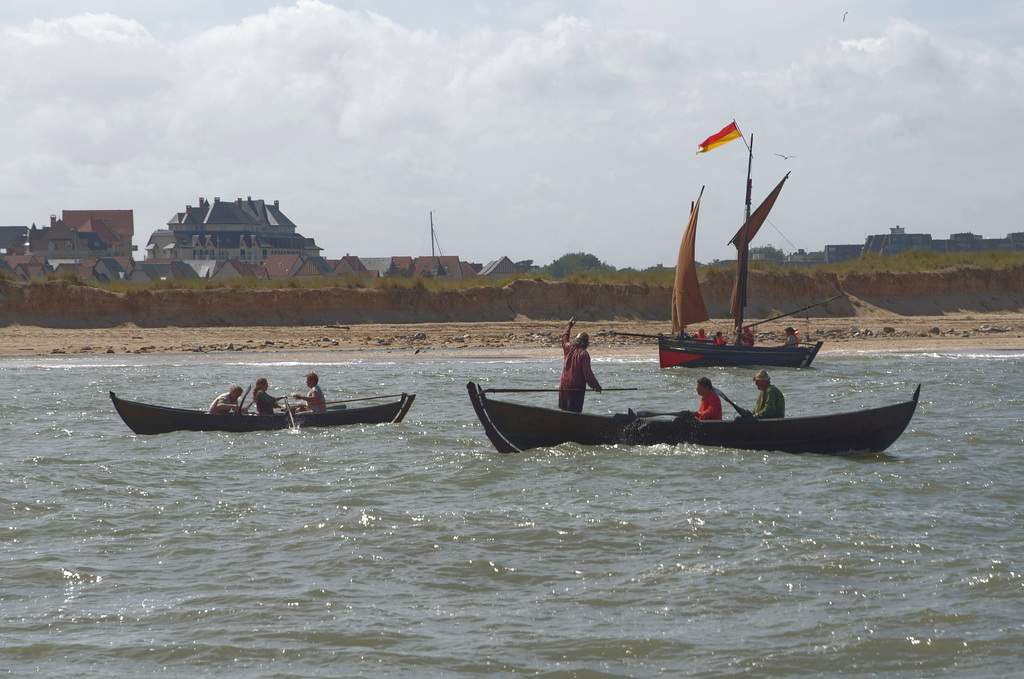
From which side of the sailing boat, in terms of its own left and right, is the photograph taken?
left

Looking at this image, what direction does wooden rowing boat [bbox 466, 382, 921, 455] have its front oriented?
to the viewer's right

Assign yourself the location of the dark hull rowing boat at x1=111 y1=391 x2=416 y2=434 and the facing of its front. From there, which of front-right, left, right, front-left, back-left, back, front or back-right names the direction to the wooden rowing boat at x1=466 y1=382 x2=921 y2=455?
back-left

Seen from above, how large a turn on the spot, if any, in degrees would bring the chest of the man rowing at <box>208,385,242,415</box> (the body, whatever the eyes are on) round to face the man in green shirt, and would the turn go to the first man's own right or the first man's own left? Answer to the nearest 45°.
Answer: approximately 45° to the first man's own right

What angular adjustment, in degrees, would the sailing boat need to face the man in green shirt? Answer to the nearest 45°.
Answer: approximately 90° to its left

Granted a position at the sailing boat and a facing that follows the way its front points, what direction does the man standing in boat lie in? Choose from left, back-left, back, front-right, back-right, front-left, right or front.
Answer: left

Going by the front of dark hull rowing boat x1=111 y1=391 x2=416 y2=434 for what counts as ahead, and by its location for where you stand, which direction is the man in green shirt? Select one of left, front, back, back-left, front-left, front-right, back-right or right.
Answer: back-left

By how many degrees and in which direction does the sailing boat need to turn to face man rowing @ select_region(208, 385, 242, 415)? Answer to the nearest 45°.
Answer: approximately 45° to its left

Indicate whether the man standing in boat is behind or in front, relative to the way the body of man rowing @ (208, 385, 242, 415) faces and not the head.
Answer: in front

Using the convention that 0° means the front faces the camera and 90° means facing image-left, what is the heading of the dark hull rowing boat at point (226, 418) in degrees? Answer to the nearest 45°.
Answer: approximately 90°

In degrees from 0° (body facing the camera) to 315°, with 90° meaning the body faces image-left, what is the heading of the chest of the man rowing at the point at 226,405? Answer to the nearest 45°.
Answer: approximately 270°

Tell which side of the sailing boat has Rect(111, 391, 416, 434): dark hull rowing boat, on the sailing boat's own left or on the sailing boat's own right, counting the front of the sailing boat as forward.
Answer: on the sailing boat's own left
